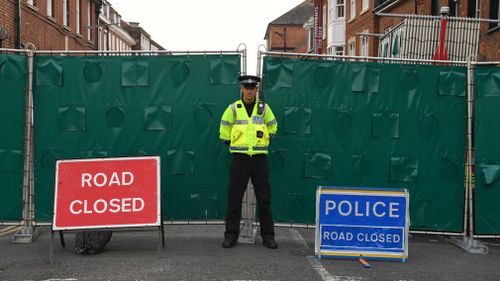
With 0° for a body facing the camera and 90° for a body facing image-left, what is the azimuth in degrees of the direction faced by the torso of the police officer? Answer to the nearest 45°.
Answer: approximately 0°

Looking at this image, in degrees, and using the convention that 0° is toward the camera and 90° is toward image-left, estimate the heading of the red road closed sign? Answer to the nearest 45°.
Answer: approximately 0°

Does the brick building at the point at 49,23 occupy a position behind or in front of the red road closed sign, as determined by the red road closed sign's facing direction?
behind

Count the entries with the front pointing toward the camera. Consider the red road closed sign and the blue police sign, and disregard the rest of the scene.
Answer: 2

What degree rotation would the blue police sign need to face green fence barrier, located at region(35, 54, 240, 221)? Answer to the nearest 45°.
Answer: approximately 90° to its right
